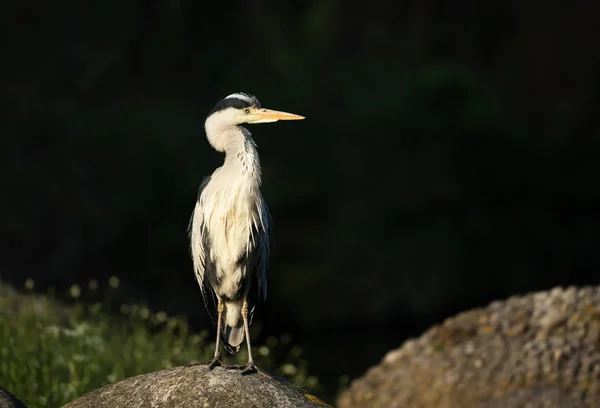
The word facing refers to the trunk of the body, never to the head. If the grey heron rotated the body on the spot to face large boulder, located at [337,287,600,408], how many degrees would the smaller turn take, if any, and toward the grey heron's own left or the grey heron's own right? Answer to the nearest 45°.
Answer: approximately 135° to the grey heron's own left

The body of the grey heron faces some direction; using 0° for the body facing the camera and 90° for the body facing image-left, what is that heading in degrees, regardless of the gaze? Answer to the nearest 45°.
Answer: approximately 0°
